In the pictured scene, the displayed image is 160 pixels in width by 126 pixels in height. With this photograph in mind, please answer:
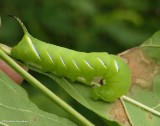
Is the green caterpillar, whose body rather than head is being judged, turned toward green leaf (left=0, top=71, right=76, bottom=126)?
no

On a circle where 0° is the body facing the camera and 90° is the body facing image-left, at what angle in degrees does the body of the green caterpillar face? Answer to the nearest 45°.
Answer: approximately 270°
